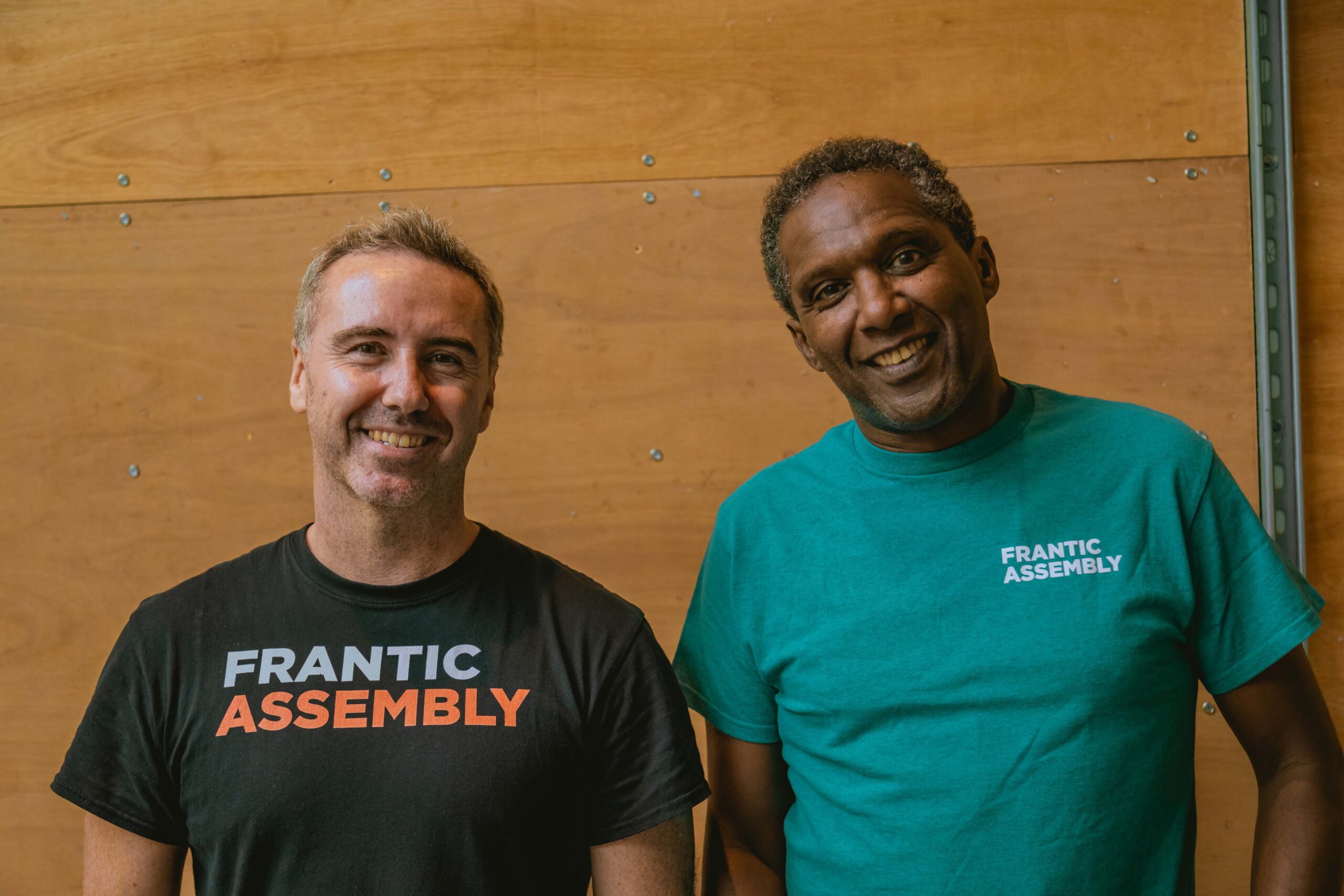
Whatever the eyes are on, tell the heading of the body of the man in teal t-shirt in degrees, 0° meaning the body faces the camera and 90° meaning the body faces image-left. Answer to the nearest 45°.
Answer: approximately 0°

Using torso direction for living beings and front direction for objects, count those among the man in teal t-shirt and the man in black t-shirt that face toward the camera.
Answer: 2

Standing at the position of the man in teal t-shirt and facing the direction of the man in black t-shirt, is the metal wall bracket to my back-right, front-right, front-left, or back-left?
back-right

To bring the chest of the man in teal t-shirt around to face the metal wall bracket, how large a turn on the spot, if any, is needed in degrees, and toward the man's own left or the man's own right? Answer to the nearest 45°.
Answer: approximately 135° to the man's own left
